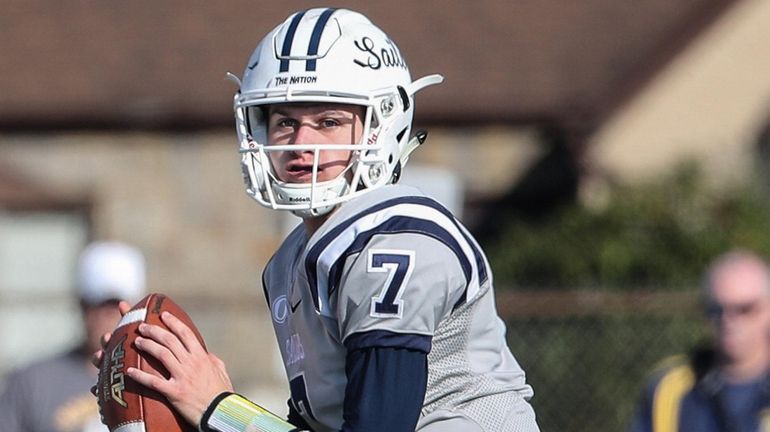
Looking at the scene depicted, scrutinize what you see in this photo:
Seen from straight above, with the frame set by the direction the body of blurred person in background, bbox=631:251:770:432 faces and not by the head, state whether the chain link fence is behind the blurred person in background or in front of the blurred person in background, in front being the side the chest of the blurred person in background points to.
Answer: behind

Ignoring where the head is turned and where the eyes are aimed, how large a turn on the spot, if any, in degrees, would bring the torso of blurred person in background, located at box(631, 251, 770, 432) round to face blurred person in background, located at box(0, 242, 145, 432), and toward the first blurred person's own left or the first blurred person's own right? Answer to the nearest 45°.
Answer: approximately 90° to the first blurred person's own right

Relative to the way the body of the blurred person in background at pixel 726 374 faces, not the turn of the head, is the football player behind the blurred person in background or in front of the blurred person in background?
in front

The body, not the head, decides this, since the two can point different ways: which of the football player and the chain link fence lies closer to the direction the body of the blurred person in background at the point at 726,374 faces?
the football player

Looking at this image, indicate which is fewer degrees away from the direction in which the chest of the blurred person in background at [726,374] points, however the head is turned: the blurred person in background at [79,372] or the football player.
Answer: the football player

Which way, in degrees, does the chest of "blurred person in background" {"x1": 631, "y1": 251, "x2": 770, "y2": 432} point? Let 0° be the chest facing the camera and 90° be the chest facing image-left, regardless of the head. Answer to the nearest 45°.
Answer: approximately 0°
